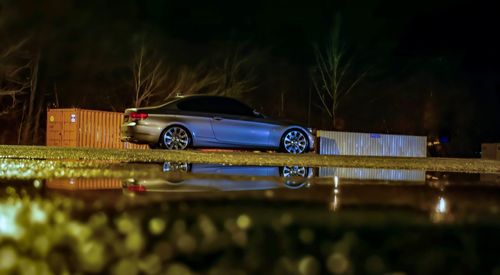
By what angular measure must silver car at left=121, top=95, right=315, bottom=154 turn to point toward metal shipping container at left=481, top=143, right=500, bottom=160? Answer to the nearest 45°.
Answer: approximately 45° to its left

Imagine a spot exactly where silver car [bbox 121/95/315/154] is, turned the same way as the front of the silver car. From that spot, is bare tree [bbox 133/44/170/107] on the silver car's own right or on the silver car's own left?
on the silver car's own left

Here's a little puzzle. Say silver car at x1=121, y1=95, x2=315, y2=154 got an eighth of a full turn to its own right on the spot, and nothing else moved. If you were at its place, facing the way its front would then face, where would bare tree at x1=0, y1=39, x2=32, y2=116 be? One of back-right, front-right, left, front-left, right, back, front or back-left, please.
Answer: back

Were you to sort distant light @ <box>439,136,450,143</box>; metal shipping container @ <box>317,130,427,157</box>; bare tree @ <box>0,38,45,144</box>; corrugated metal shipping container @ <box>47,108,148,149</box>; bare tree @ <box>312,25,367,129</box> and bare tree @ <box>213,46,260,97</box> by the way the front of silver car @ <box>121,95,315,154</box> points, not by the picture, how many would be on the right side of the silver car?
0

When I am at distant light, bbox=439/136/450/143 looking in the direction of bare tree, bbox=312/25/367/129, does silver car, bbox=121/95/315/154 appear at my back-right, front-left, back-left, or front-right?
front-left

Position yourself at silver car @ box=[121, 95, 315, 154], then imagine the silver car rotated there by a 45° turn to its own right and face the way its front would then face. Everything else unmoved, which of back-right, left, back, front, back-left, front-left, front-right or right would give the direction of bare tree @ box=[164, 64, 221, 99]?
back-left

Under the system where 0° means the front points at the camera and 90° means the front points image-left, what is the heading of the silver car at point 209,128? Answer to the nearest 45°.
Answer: approximately 270°

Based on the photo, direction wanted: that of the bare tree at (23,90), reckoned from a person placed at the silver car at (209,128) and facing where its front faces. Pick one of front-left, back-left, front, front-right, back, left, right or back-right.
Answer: back-left

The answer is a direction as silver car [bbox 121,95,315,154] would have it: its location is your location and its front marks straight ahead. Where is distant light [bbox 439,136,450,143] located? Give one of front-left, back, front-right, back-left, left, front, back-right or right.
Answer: front-left

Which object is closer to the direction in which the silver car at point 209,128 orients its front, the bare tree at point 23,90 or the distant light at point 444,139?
the distant light

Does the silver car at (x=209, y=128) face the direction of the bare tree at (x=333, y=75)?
no

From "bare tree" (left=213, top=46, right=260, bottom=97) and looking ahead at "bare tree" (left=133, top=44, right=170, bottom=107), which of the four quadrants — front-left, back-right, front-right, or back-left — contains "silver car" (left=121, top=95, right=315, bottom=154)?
front-left

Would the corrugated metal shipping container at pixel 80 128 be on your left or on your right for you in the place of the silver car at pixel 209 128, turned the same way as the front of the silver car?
on your left

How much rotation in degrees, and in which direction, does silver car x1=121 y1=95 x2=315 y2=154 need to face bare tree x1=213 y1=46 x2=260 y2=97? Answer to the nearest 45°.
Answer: approximately 90° to its left

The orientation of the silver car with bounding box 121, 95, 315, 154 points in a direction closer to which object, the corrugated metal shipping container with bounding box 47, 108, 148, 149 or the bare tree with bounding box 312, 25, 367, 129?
the bare tree

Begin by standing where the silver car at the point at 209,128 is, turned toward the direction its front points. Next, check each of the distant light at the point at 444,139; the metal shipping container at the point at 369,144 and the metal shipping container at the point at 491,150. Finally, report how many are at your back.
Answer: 0
